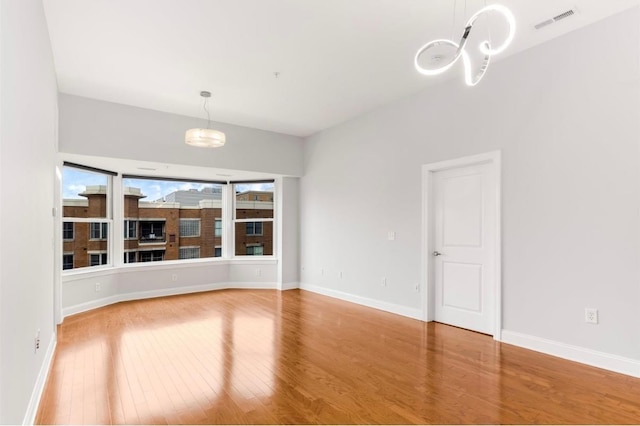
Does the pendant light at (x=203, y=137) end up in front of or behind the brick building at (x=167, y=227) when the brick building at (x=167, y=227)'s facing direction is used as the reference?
in front

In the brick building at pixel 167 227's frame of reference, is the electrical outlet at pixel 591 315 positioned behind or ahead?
ahead

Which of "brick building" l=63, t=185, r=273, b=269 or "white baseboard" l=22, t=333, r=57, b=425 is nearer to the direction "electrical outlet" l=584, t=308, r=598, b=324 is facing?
the white baseboard

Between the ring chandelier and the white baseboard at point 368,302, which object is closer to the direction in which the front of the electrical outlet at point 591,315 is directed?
the ring chandelier

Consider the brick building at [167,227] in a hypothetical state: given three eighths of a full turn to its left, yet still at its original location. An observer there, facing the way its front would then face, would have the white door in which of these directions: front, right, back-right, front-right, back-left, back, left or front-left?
right

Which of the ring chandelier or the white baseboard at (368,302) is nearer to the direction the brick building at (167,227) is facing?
the ring chandelier

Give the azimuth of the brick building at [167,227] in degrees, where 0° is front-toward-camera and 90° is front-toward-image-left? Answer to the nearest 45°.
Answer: approximately 0°
